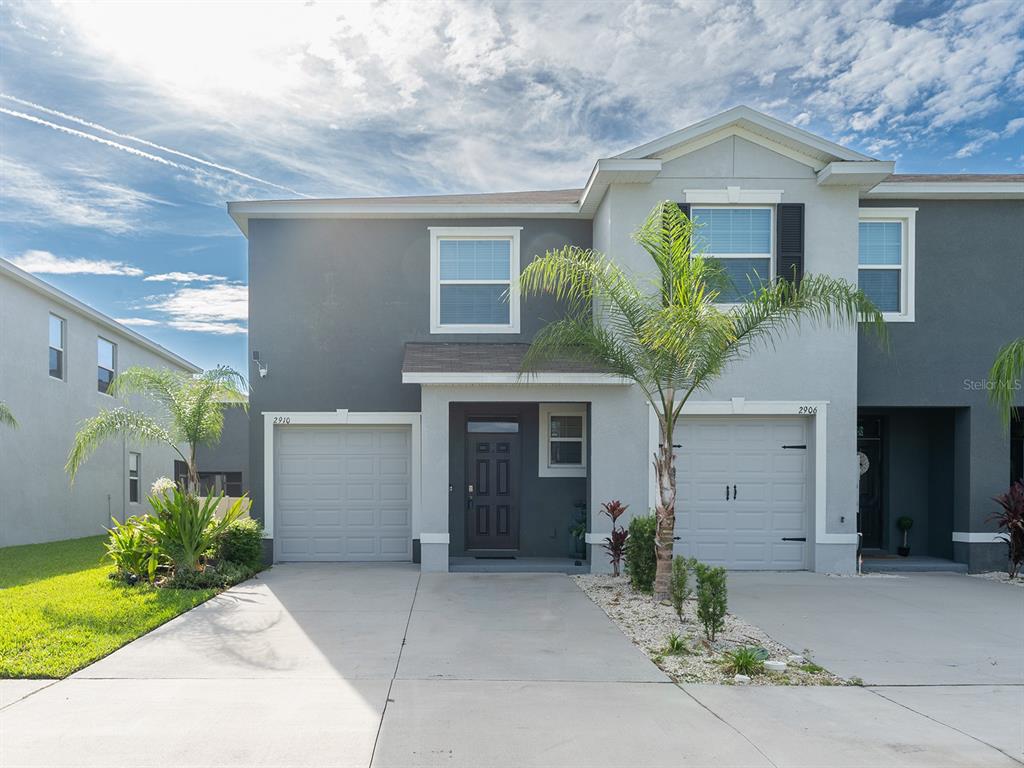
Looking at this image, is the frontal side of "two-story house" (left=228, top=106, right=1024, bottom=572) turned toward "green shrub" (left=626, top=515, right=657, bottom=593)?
yes

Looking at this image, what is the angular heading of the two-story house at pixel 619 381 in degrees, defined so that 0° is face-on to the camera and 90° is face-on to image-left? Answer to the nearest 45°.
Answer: approximately 0°

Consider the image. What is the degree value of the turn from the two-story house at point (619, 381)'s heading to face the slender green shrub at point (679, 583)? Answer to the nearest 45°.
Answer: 0° — it already faces it

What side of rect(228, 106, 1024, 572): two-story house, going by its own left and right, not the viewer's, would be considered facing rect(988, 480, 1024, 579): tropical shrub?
left

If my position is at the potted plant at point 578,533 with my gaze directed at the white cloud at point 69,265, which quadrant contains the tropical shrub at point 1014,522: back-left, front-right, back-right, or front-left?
back-right
